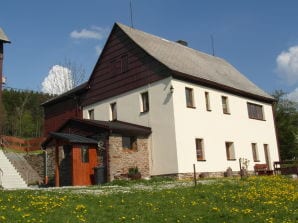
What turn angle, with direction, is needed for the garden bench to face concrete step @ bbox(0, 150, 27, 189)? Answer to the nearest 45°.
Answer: approximately 90° to its right

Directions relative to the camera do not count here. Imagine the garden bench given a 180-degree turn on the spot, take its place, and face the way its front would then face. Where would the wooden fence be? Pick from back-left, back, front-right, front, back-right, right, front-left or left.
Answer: front-left

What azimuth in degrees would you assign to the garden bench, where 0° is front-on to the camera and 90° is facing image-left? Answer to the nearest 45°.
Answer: approximately 315°
